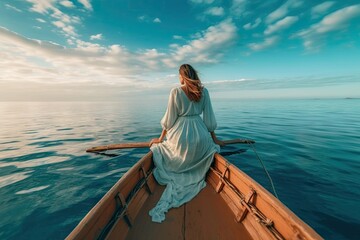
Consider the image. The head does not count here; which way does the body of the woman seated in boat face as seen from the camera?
away from the camera

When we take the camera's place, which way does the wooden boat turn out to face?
facing away from the viewer
